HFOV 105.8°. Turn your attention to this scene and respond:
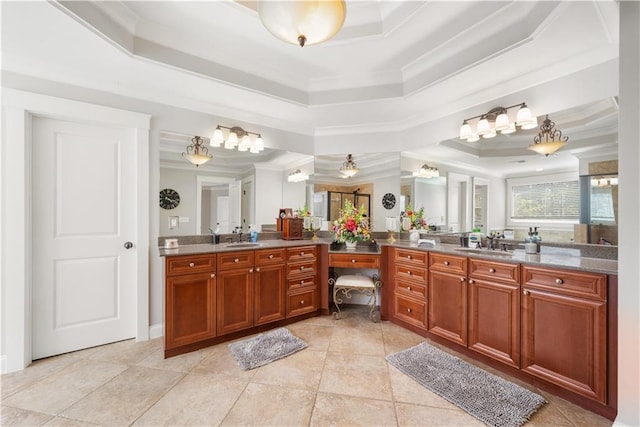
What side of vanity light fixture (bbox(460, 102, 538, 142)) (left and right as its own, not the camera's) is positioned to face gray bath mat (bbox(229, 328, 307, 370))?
front

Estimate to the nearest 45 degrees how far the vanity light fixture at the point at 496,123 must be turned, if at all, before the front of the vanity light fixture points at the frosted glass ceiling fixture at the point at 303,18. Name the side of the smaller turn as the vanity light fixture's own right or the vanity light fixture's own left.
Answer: approximately 45° to the vanity light fixture's own left

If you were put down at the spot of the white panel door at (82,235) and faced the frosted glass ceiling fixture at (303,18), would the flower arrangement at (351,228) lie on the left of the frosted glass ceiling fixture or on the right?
left

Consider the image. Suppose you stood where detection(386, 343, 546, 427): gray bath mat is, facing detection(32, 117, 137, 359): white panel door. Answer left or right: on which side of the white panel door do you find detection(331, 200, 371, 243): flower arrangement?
right

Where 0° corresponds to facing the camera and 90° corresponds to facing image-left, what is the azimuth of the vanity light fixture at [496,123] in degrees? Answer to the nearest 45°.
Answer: approximately 45°

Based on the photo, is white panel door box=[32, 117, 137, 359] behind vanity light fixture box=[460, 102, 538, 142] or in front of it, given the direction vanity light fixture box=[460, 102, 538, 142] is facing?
in front

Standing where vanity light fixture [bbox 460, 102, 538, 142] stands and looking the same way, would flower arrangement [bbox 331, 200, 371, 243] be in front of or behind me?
in front
